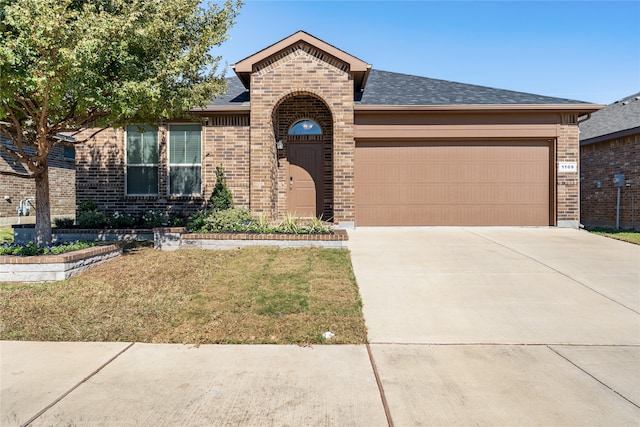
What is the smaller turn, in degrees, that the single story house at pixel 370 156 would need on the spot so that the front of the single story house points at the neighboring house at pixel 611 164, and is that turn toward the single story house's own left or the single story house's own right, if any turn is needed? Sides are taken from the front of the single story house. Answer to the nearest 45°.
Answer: approximately 90° to the single story house's own left

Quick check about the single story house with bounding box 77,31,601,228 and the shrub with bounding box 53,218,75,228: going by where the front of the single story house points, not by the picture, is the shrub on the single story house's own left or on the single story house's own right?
on the single story house's own right

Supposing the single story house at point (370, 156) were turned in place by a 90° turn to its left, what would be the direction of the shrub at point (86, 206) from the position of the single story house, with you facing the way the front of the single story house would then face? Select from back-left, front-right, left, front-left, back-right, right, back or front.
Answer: back

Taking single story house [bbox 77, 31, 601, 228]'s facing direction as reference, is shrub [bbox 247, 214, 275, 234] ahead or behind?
ahead

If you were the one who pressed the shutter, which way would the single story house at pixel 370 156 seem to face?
facing the viewer

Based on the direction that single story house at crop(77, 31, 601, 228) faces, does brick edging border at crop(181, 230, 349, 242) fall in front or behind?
in front
